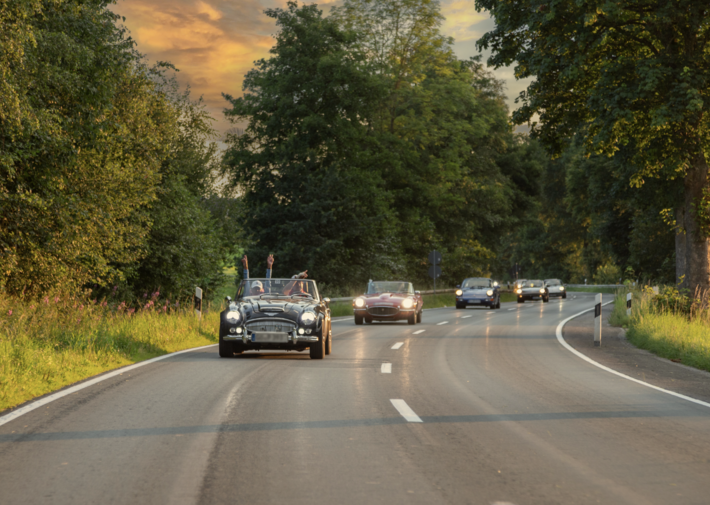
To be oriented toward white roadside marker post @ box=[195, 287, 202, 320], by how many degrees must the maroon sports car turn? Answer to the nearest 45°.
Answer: approximately 45° to its right

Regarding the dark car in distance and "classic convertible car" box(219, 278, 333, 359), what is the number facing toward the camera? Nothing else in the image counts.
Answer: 2

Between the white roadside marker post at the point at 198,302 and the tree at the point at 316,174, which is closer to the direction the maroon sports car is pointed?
the white roadside marker post

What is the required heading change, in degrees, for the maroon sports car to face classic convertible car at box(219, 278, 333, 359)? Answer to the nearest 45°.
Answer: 0° — it already faces it

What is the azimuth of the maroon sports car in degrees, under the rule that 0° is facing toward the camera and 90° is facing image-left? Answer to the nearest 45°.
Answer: approximately 0°

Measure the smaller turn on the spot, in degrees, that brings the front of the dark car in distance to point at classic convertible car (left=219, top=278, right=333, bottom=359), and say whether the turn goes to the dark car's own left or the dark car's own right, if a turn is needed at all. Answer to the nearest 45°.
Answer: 0° — it already faces it

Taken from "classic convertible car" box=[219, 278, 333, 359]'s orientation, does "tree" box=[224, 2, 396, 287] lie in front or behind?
behind

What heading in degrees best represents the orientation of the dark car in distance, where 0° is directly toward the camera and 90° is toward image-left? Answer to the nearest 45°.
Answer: approximately 0°

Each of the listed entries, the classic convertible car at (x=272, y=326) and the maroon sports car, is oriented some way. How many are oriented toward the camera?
2

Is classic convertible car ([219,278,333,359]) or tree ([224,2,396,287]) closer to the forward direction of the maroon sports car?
the classic convertible car
